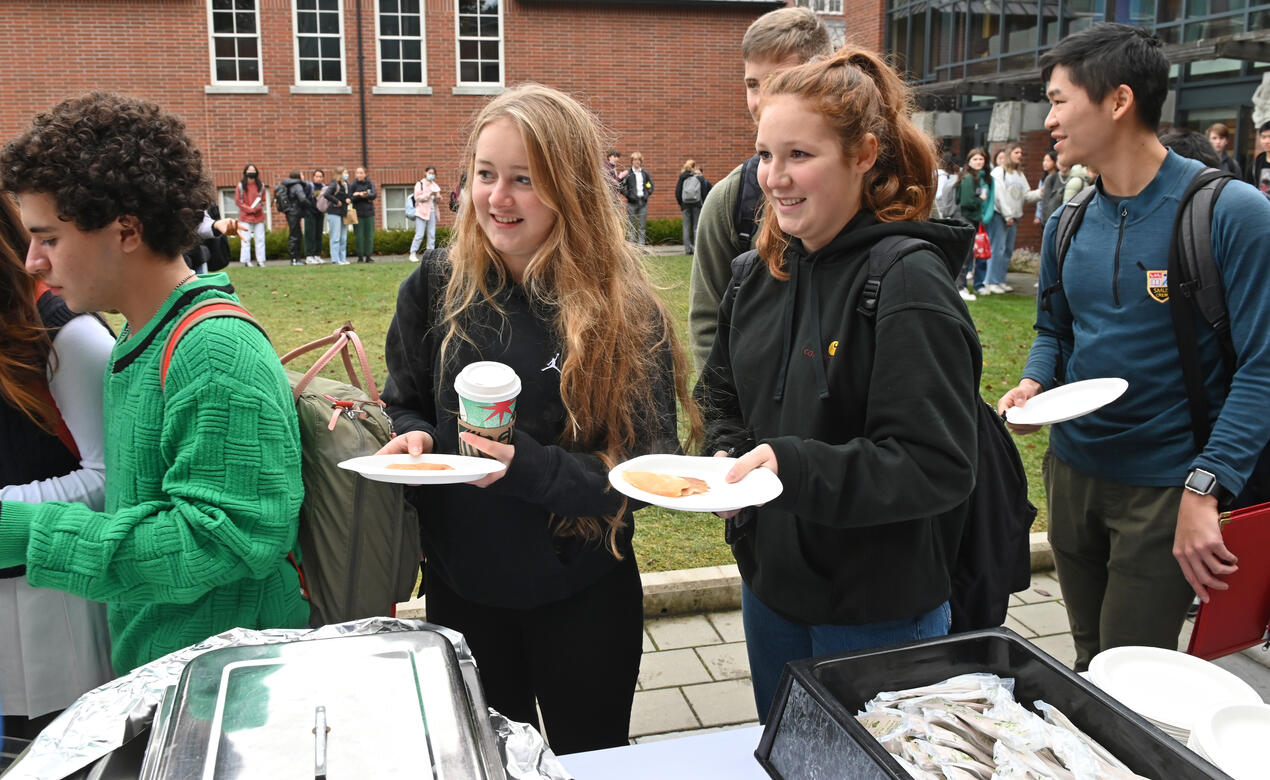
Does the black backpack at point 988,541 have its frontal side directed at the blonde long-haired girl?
no

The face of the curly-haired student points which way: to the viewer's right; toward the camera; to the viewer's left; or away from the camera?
to the viewer's left

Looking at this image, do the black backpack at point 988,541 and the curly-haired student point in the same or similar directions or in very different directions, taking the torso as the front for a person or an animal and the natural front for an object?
very different directions

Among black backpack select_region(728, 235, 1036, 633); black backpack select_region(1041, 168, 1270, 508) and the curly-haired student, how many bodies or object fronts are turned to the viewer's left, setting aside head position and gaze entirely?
1

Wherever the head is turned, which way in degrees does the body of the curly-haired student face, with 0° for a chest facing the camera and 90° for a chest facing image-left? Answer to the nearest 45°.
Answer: approximately 90°

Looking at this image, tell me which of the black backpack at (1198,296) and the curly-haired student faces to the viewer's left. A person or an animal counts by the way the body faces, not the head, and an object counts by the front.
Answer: the curly-haired student

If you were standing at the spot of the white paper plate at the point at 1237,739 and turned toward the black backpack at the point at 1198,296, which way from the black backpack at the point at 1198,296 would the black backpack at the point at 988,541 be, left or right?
left

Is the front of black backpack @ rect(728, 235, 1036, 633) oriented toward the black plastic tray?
no

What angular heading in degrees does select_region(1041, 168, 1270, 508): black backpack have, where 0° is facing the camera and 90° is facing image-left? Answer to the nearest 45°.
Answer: approximately 225°

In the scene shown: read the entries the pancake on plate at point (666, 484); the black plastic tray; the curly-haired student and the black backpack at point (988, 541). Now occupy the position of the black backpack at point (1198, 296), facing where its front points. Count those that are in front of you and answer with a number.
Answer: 0

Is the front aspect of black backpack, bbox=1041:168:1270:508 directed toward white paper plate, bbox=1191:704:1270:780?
no

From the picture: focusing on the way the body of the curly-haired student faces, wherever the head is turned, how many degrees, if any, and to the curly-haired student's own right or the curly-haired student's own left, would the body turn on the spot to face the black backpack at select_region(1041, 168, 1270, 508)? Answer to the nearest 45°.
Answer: approximately 180°

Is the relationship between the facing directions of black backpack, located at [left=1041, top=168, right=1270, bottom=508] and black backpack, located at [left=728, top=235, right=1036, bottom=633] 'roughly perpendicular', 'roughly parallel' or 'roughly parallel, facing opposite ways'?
roughly parallel

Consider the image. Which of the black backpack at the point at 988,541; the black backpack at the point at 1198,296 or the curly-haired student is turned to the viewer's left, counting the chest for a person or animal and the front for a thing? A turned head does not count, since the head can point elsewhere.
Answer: the curly-haired student

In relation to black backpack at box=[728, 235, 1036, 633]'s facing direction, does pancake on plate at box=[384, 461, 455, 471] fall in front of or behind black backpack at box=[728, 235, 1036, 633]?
behind

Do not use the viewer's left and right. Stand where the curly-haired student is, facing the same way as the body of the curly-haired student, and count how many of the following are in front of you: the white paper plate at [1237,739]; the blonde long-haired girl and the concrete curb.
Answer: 0

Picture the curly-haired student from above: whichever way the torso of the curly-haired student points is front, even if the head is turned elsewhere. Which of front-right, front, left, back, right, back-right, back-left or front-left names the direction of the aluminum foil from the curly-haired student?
left
